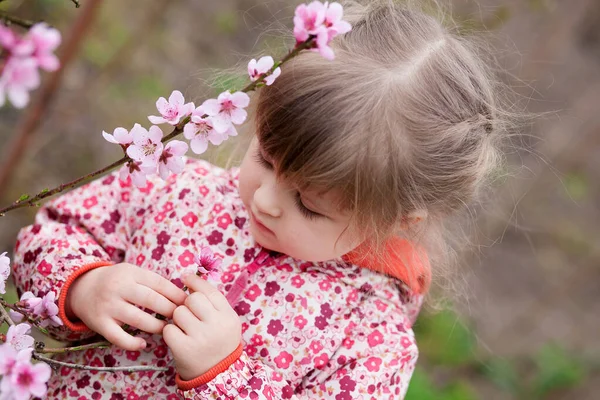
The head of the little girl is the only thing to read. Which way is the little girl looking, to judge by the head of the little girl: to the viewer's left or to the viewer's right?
to the viewer's left

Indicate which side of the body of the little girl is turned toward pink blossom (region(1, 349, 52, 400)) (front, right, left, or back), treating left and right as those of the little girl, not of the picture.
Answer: front

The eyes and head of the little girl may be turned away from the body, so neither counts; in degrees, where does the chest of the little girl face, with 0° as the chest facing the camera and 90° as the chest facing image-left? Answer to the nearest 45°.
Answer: approximately 45°

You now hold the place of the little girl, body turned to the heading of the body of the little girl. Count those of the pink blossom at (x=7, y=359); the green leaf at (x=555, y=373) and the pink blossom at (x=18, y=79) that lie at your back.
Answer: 1

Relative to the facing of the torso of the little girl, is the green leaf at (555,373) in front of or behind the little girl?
behind

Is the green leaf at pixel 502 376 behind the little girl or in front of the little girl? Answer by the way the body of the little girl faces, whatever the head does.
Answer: behind

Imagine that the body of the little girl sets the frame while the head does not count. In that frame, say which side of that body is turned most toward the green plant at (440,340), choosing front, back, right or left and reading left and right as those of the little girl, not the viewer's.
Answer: back

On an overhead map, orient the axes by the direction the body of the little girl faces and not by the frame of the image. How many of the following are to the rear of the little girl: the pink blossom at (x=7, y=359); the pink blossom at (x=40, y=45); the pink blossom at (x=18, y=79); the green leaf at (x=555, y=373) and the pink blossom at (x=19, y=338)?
1

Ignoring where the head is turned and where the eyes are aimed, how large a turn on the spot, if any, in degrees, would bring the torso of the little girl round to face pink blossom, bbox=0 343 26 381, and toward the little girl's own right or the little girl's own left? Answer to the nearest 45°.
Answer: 0° — they already face it
